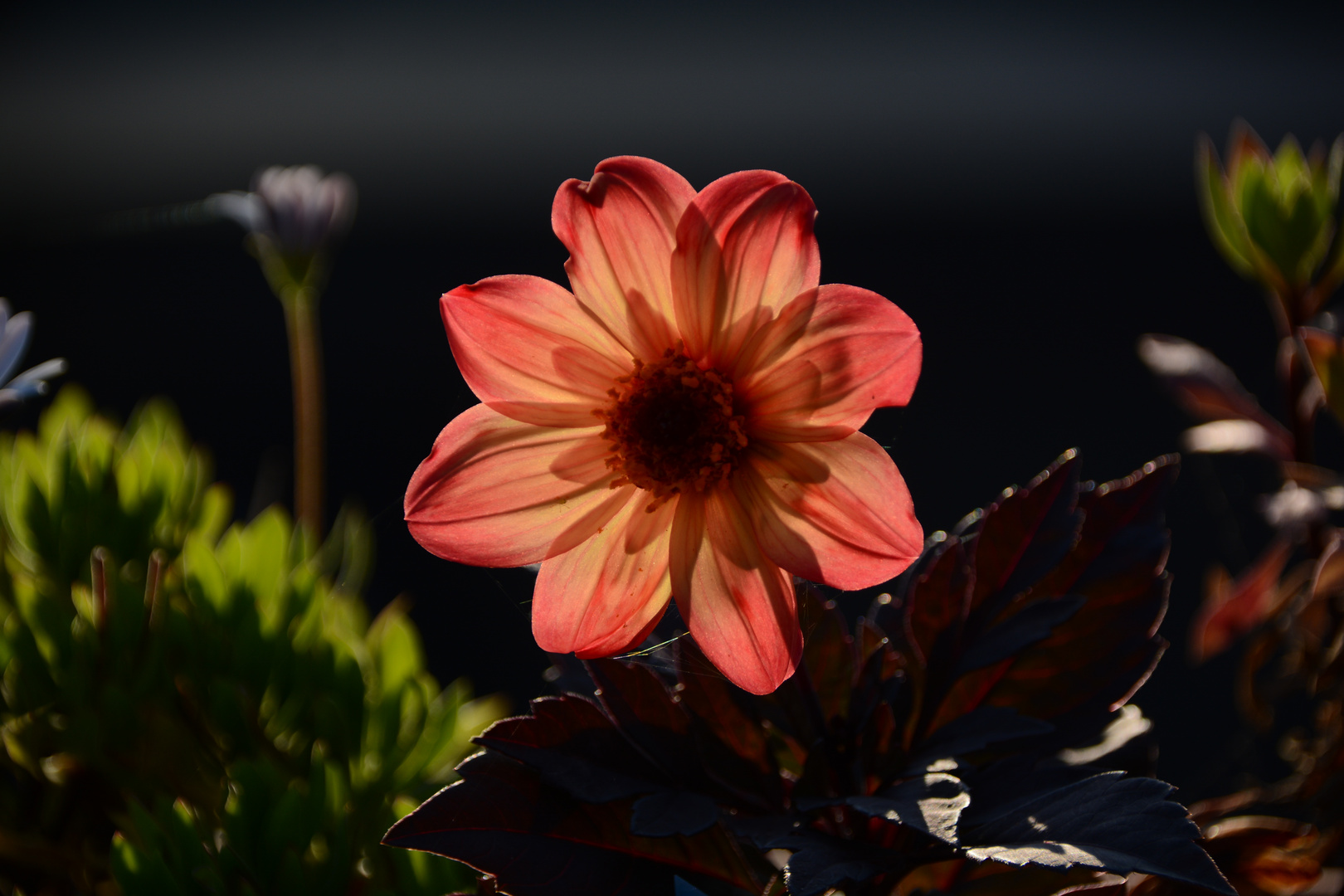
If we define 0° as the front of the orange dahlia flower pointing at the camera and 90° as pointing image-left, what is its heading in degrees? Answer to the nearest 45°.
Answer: approximately 0°
